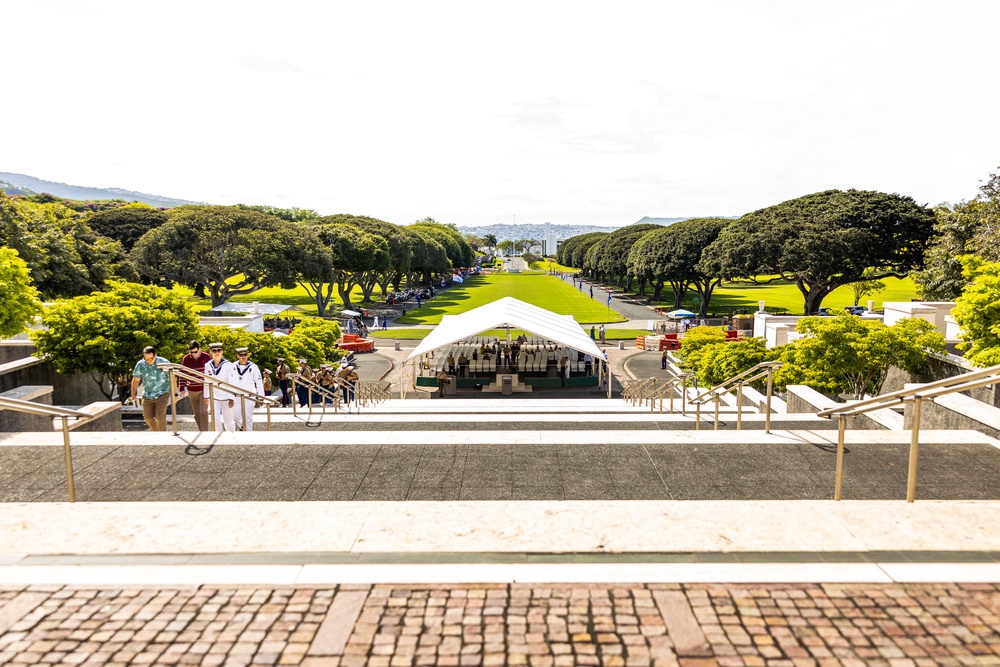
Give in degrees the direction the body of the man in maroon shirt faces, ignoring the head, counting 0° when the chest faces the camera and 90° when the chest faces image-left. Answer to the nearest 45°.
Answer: approximately 0°

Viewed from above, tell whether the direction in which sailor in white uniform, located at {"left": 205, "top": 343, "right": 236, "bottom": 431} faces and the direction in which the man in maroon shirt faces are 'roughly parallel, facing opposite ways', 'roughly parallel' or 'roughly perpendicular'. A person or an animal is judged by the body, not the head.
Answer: roughly parallel

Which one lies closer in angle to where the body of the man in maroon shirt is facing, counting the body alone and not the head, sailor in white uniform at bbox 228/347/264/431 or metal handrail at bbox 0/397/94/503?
the metal handrail

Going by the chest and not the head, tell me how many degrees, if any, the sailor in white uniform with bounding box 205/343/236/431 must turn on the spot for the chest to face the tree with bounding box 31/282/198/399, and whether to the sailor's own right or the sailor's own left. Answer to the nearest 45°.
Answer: approximately 180°

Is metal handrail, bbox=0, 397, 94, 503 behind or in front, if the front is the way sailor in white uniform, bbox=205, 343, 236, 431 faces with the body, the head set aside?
in front

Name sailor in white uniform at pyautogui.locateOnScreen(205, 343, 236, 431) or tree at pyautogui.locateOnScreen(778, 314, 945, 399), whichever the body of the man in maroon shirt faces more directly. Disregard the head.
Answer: the sailor in white uniform

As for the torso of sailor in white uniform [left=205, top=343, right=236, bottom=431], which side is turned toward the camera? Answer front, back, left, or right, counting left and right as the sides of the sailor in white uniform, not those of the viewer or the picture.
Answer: front

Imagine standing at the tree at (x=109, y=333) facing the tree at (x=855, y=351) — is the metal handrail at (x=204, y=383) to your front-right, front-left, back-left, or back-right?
front-right

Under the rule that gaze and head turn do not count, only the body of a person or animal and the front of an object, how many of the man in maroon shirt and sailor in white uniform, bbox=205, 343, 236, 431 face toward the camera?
2

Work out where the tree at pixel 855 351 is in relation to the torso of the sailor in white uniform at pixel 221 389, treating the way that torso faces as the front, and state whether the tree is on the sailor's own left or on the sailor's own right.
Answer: on the sailor's own left

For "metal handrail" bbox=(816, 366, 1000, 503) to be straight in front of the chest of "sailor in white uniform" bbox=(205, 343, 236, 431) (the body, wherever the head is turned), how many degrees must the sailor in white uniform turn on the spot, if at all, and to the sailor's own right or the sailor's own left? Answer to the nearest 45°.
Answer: approximately 45° to the sailor's own left

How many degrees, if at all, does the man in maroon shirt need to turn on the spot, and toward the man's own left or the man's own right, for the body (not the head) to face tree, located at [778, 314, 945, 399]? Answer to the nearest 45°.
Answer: approximately 90° to the man's own left

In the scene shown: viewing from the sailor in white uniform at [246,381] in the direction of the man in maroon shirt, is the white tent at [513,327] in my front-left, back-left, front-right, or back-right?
back-right
